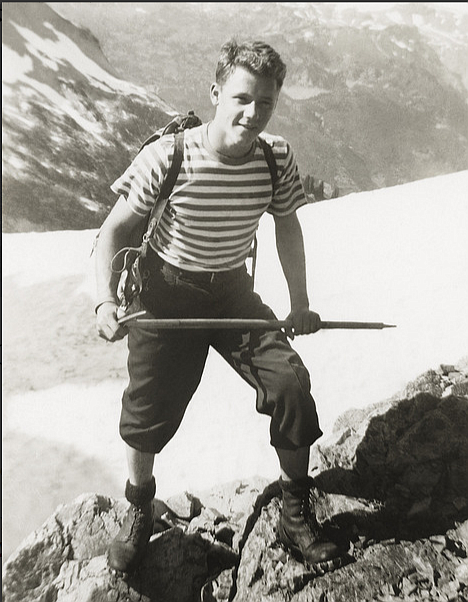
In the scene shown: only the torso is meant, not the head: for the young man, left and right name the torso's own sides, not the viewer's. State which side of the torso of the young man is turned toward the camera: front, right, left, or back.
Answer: front
